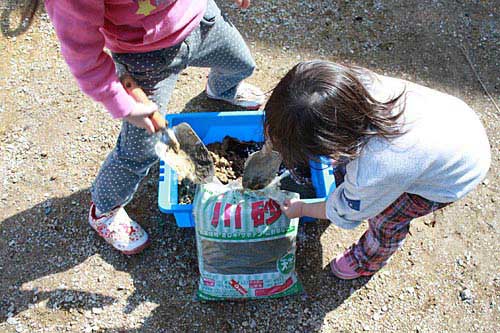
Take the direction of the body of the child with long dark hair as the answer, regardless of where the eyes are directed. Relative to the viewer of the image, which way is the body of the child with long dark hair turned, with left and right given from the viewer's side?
facing to the left of the viewer

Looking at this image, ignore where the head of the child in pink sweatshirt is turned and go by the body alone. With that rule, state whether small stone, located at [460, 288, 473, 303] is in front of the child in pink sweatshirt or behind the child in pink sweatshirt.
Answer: in front

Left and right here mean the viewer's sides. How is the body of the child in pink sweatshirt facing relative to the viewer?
facing the viewer and to the right of the viewer

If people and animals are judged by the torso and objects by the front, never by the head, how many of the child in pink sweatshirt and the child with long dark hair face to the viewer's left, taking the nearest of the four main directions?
1

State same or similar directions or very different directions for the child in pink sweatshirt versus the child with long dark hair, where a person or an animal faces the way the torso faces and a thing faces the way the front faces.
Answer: very different directions
